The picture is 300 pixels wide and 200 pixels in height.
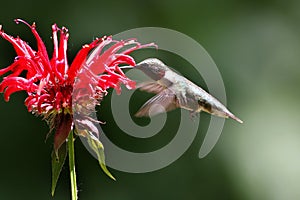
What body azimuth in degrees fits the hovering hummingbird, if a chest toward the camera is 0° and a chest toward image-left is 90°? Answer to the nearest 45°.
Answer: approximately 90°
